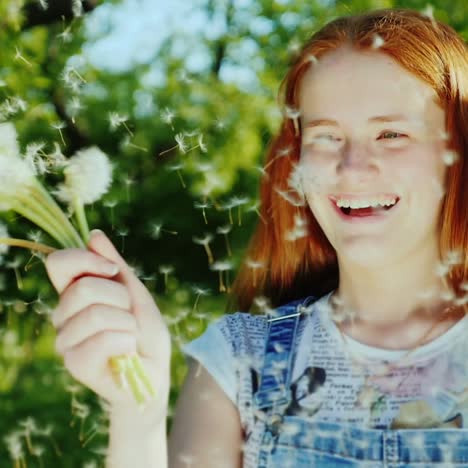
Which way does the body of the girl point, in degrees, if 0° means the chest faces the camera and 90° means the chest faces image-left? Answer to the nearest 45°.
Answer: approximately 0°

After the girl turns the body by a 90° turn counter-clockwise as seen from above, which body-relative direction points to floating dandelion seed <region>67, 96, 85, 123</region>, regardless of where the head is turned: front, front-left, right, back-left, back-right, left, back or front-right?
back-left
